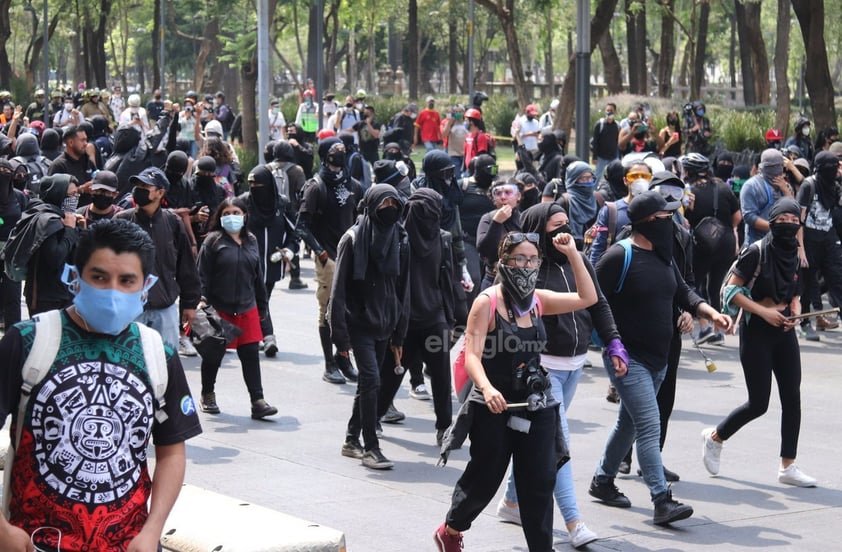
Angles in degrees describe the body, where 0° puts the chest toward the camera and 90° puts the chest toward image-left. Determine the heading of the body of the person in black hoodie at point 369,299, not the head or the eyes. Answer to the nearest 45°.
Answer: approximately 315°

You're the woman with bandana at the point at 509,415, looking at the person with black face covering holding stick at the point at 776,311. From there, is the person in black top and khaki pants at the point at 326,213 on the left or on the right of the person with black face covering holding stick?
left

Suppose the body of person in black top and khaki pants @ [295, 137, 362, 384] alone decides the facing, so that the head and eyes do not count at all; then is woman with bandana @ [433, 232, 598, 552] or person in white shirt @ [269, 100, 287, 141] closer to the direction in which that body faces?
the woman with bandana

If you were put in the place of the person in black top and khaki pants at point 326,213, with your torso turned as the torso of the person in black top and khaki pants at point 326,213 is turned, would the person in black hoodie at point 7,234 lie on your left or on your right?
on your right

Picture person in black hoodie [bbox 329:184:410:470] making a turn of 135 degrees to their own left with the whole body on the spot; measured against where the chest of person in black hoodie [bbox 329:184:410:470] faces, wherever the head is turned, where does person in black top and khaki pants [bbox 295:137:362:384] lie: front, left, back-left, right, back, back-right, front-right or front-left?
front

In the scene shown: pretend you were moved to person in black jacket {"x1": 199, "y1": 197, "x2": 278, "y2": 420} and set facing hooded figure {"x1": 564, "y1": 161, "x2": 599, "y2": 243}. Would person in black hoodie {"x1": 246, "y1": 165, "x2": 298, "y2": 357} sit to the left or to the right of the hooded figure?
left
